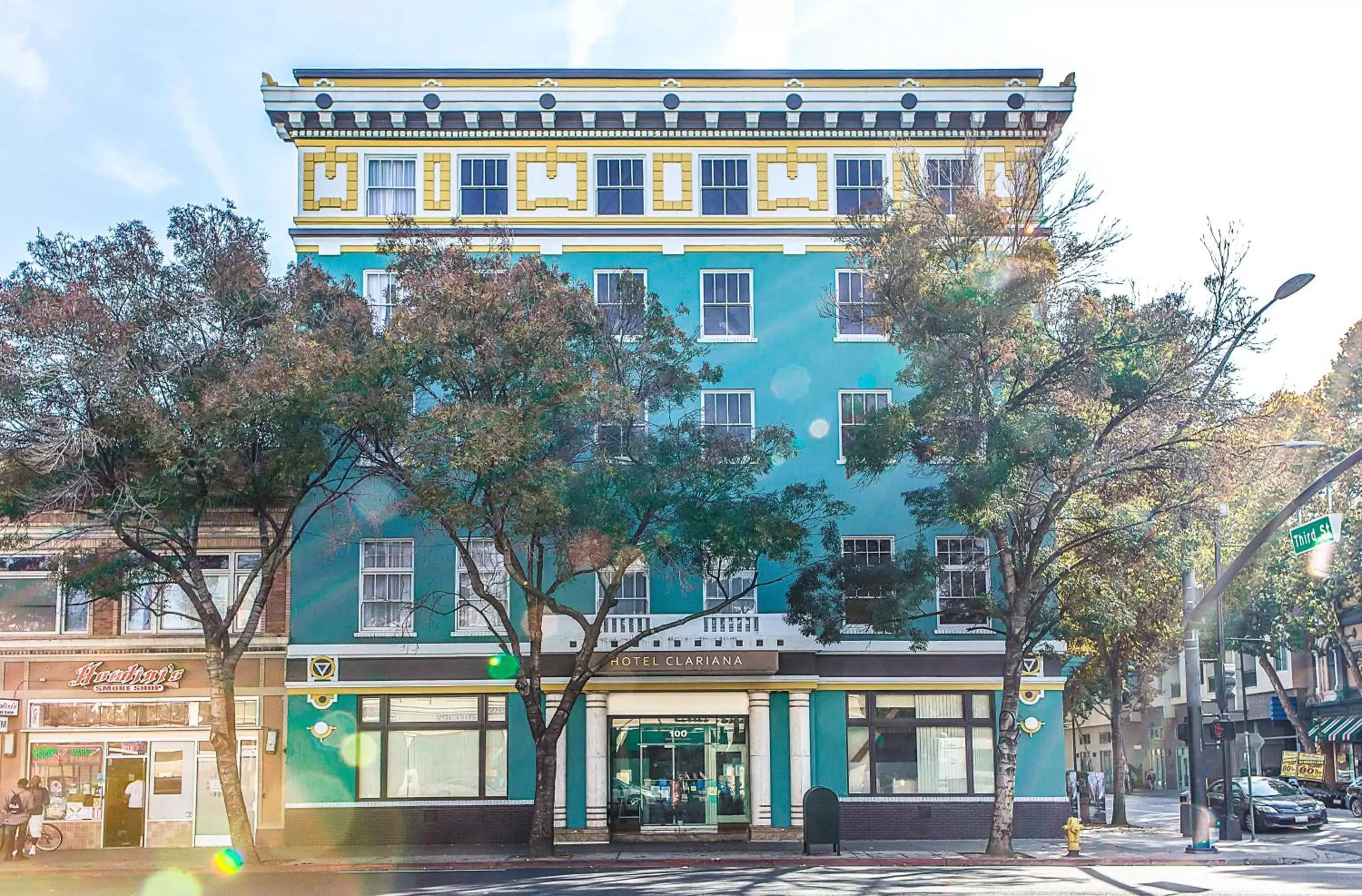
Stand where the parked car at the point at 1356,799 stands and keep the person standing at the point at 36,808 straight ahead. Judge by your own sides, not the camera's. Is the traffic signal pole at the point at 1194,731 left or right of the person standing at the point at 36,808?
left

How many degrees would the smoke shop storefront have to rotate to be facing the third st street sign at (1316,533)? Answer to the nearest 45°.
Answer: approximately 45° to its left

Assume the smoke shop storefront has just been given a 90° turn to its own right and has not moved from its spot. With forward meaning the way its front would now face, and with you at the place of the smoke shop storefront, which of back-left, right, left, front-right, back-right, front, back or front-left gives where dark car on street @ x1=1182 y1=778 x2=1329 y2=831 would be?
back

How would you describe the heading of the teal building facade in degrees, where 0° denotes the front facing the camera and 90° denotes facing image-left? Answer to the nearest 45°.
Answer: approximately 0°

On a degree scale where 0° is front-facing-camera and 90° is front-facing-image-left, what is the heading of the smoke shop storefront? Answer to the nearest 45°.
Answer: approximately 0°

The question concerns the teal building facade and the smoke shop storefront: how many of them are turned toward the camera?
2

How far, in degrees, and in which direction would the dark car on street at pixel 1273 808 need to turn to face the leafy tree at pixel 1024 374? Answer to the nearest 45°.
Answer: approximately 45° to its right

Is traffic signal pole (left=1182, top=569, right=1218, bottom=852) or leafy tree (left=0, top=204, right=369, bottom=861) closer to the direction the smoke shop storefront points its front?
the leafy tree

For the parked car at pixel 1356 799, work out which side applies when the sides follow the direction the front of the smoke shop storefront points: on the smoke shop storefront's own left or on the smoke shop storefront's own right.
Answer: on the smoke shop storefront's own left

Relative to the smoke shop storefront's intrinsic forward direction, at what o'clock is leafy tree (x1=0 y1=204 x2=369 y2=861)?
The leafy tree is roughly at 12 o'clock from the smoke shop storefront.
